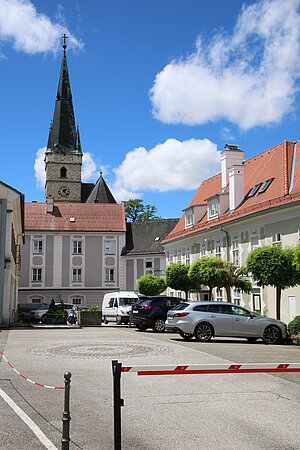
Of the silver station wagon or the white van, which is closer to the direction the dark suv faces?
the white van

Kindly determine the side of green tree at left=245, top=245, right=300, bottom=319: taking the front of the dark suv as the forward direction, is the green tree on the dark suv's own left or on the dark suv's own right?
on the dark suv's own right
